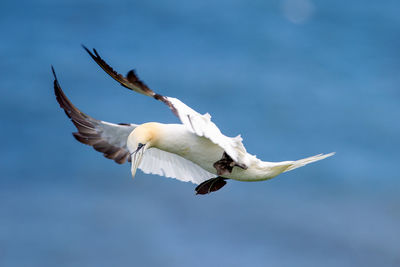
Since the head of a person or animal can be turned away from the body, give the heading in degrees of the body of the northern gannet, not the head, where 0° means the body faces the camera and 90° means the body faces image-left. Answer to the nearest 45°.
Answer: approximately 90°
